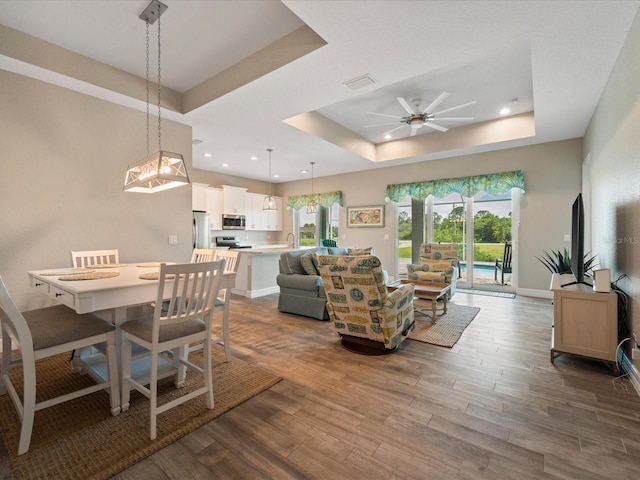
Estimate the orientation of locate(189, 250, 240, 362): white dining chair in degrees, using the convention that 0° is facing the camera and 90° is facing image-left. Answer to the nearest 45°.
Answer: approximately 135°

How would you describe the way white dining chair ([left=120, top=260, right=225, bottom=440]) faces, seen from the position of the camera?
facing away from the viewer and to the left of the viewer

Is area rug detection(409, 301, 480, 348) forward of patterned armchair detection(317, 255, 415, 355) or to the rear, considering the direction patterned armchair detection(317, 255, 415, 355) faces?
forward

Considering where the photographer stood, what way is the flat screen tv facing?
facing to the left of the viewer

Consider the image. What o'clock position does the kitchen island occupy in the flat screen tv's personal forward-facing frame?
The kitchen island is roughly at 12 o'clock from the flat screen tv.

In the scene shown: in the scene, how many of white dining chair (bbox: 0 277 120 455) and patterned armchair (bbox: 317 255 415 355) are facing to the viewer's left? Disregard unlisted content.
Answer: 0

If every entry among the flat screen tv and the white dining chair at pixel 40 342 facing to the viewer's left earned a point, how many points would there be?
1

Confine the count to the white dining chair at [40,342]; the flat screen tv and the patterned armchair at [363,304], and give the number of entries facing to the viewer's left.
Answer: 1

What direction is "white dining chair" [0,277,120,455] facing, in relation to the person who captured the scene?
facing away from the viewer and to the right of the viewer

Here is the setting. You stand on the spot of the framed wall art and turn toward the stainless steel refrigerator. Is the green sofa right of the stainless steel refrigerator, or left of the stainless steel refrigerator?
left

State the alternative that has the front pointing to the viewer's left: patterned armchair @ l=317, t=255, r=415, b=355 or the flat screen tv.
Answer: the flat screen tv
